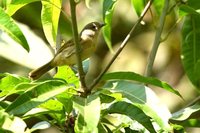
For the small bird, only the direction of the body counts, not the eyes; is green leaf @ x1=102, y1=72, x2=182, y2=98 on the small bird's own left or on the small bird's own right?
on the small bird's own right

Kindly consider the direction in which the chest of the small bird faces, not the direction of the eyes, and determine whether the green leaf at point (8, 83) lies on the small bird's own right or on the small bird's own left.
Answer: on the small bird's own right

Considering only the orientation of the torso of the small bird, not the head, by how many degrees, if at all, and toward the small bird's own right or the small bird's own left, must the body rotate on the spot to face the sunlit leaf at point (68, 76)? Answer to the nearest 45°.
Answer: approximately 90° to the small bird's own right

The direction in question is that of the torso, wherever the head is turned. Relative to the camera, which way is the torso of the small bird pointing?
to the viewer's right

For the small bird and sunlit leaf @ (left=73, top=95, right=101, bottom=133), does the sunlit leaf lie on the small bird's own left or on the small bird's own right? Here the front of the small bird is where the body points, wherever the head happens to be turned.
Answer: on the small bird's own right

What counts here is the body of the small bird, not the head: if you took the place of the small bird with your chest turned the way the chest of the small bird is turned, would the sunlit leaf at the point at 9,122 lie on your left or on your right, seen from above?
on your right

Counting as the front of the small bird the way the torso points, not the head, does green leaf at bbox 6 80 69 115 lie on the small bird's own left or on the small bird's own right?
on the small bird's own right
